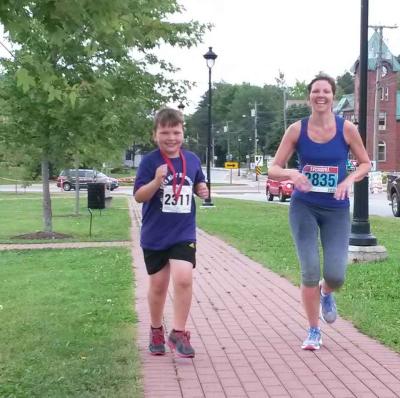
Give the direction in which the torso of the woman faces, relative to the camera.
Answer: toward the camera

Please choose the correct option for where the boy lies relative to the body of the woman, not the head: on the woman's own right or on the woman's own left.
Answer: on the woman's own right

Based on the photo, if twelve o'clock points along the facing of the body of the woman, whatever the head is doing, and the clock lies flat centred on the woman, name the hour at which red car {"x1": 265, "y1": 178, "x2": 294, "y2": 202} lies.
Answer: The red car is roughly at 6 o'clock from the woman.

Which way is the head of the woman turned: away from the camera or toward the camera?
toward the camera

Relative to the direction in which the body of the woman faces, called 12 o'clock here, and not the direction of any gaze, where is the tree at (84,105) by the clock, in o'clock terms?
The tree is roughly at 5 o'clock from the woman.

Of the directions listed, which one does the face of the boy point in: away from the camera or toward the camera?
toward the camera

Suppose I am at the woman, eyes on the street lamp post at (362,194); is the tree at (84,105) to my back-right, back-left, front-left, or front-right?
front-left

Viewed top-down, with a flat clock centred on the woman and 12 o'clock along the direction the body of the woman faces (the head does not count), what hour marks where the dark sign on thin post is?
The dark sign on thin post is roughly at 5 o'clock from the woman.

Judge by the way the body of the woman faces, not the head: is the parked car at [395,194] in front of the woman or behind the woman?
behind

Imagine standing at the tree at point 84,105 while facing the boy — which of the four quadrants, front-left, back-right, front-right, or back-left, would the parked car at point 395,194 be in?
back-left

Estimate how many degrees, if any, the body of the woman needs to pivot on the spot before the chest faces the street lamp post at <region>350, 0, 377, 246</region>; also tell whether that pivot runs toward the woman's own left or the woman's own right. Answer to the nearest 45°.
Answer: approximately 180°

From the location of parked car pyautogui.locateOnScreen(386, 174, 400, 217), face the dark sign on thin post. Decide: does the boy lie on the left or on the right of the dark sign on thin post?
left
